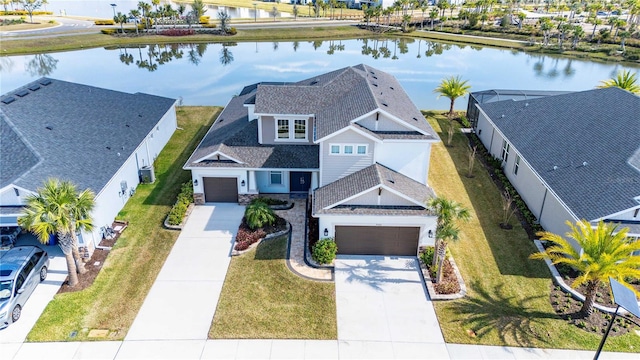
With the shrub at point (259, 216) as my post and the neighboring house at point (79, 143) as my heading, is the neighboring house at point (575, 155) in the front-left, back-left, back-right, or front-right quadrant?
back-right

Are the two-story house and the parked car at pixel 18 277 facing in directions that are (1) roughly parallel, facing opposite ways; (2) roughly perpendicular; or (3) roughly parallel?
roughly parallel

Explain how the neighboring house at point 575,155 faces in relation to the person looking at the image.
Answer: facing the viewer and to the right of the viewer

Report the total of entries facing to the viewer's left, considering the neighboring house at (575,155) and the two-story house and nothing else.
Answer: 0

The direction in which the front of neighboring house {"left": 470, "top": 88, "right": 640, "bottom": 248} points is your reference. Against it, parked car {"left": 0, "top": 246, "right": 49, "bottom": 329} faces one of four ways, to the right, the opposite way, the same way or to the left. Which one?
the same way

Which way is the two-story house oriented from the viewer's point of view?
toward the camera

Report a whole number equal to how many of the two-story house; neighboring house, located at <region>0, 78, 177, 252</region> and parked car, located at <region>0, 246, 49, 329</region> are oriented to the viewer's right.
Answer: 0

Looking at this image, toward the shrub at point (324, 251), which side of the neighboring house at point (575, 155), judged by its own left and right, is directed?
right

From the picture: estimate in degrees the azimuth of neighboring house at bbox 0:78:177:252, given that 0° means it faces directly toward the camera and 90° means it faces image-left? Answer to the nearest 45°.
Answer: approximately 45°

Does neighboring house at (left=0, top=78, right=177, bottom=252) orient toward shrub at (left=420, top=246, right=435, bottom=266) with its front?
no

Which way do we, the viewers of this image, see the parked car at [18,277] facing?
facing the viewer and to the left of the viewer

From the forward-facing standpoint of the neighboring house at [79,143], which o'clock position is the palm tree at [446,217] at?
The palm tree is roughly at 9 o'clock from the neighboring house.

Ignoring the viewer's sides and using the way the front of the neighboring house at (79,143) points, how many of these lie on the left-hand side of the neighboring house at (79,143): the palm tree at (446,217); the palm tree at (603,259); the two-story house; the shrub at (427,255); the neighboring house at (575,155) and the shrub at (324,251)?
6

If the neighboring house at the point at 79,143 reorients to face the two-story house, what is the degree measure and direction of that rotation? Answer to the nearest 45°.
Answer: approximately 90° to its left

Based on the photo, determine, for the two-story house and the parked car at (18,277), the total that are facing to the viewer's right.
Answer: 0

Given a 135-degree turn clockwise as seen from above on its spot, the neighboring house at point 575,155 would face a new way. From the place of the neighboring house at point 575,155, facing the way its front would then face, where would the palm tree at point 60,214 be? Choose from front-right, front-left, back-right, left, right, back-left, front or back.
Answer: front-left

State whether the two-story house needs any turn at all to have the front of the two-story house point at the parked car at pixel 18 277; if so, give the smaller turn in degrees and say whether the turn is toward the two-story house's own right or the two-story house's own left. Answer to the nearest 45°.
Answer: approximately 45° to the two-story house's own right

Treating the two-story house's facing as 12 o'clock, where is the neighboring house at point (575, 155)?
The neighboring house is roughly at 9 o'clock from the two-story house.

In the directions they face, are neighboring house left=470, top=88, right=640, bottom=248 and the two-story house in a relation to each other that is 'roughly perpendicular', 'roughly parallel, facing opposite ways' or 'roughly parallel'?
roughly parallel

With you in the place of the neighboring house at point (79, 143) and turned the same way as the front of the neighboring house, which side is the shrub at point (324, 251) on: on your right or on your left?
on your left

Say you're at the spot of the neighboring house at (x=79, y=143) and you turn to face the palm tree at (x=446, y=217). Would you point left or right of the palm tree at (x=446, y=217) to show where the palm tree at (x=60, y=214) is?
right
